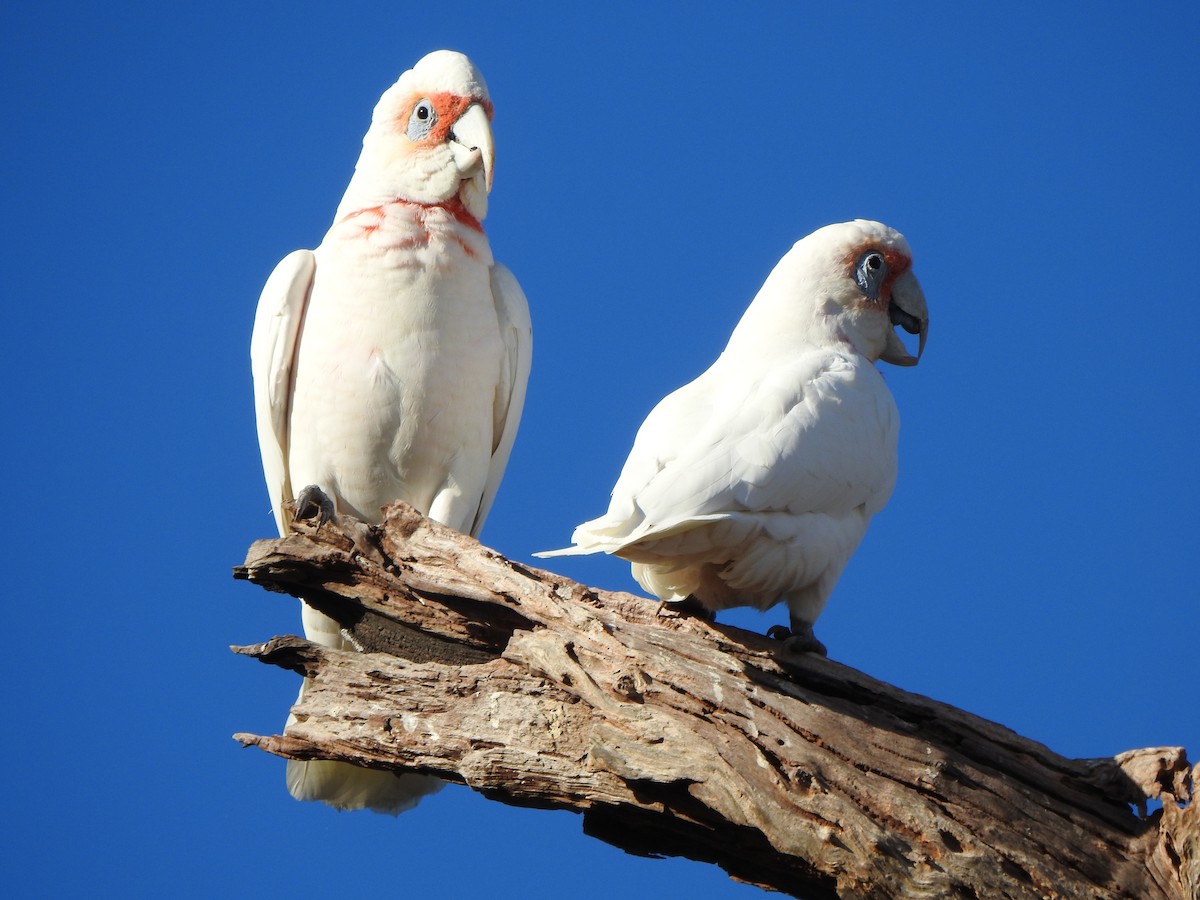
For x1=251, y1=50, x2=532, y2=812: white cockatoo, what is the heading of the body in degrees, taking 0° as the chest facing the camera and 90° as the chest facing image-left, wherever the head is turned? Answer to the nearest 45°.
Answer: approximately 0°
